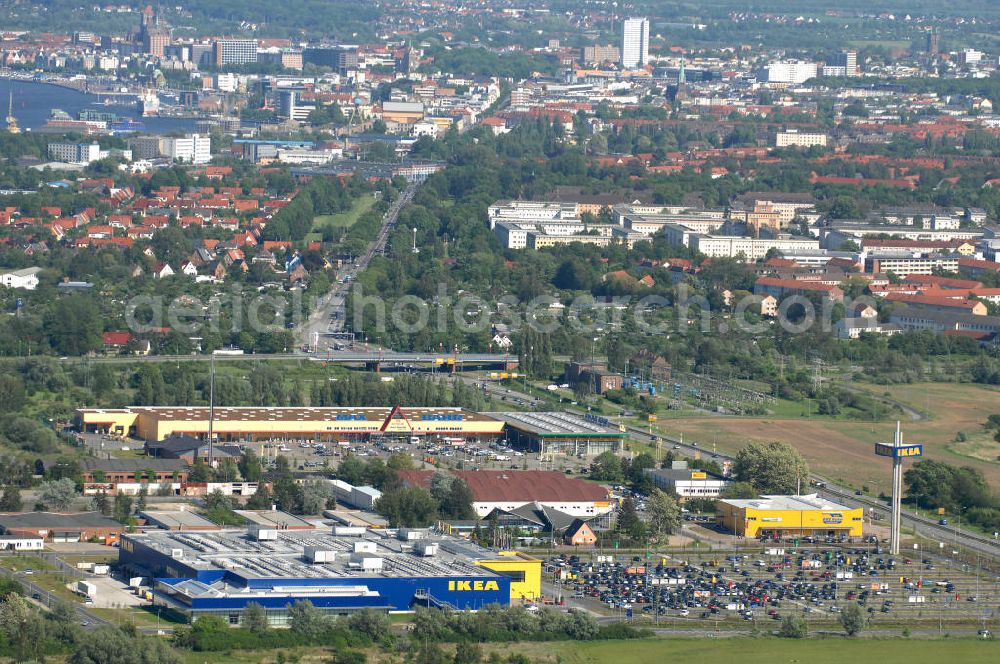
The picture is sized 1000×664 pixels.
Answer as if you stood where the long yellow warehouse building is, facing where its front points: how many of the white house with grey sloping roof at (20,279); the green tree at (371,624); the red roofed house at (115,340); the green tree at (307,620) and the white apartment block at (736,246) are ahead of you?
2

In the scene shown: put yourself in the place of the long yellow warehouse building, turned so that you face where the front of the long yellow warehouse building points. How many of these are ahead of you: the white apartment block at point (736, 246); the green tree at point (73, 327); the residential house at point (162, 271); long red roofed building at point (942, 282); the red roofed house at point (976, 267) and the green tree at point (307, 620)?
1

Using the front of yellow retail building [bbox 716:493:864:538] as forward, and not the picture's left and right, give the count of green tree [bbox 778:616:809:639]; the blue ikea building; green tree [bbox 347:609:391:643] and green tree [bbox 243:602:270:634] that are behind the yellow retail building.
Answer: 0

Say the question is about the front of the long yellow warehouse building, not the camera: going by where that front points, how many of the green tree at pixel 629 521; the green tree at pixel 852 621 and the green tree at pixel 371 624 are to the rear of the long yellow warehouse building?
0

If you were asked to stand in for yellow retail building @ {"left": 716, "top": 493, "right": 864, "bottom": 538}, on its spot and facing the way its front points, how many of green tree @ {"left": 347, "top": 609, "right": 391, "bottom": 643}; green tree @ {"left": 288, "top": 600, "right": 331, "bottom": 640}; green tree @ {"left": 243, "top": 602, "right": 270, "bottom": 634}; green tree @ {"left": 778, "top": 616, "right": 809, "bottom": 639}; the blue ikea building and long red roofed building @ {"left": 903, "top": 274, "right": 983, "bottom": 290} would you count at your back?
1

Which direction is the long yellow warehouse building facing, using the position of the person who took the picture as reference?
facing the viewer

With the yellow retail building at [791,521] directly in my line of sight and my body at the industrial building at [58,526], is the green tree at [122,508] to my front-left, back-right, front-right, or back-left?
front-left

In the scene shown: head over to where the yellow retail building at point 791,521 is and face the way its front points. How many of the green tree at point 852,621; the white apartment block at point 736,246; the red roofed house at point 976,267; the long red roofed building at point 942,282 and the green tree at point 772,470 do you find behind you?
4

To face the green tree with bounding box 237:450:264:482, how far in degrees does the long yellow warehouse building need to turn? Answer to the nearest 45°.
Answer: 0° — it already faces it

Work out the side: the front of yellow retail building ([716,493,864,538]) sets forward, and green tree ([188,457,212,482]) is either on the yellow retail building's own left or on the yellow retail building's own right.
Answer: on the yellow retail building's own right

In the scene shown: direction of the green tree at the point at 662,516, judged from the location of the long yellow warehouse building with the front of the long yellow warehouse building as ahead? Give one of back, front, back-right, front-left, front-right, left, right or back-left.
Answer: front-left

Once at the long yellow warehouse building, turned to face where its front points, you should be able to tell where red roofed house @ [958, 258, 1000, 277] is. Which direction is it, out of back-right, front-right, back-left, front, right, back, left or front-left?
back-left

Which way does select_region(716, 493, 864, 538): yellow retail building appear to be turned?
toward the camera

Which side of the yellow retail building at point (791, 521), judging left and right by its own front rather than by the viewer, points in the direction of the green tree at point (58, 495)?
right

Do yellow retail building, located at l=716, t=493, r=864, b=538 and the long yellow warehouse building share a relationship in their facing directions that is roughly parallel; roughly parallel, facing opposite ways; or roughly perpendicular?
roughly parallel

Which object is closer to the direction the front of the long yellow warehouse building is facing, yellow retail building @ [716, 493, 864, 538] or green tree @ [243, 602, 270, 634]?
the green tree

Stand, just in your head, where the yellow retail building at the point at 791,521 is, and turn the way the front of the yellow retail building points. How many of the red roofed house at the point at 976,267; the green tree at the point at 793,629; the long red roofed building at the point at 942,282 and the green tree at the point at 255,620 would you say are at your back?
2

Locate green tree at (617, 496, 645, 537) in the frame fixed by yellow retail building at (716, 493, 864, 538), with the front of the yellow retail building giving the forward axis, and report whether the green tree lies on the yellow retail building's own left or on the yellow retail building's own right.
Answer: on the yellow retail building's own right

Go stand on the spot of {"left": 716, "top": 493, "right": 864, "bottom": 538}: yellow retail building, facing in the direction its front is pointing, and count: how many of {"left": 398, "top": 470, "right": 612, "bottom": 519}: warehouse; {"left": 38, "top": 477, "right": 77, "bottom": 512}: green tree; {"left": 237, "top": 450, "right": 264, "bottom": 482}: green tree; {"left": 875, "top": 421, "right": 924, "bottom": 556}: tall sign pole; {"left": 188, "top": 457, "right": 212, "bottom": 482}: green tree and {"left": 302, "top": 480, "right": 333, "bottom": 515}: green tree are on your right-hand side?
5
